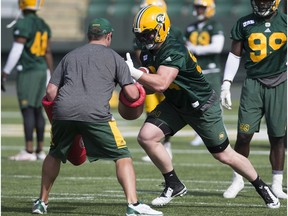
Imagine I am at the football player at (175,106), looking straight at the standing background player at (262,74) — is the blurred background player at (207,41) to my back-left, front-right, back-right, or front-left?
front-left

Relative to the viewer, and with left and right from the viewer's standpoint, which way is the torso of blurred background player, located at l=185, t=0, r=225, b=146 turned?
facing the viewer and to the left of the viewer

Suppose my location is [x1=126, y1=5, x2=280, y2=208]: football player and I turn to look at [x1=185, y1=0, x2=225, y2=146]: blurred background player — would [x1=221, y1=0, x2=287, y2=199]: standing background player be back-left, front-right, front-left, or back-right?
front-right

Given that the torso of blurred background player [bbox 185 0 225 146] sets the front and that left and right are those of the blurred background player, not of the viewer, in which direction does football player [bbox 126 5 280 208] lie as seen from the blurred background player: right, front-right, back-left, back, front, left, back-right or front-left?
front-left

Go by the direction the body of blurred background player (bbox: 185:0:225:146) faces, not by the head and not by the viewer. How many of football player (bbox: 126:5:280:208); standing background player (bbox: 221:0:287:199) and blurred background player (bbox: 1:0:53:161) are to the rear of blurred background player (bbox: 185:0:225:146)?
0

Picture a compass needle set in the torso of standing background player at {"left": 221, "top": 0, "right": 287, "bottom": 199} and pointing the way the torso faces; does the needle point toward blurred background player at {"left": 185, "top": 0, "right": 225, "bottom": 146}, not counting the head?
no

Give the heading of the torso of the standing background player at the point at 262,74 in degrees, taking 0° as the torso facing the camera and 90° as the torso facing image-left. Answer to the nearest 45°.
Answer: approximately 0°

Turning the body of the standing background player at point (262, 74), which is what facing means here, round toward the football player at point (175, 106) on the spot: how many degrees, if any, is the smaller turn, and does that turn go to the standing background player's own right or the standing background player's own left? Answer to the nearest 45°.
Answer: approximately 45° to the standing background player's own right

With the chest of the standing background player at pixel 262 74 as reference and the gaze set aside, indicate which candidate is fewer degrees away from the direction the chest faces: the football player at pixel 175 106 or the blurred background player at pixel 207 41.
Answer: the football player
